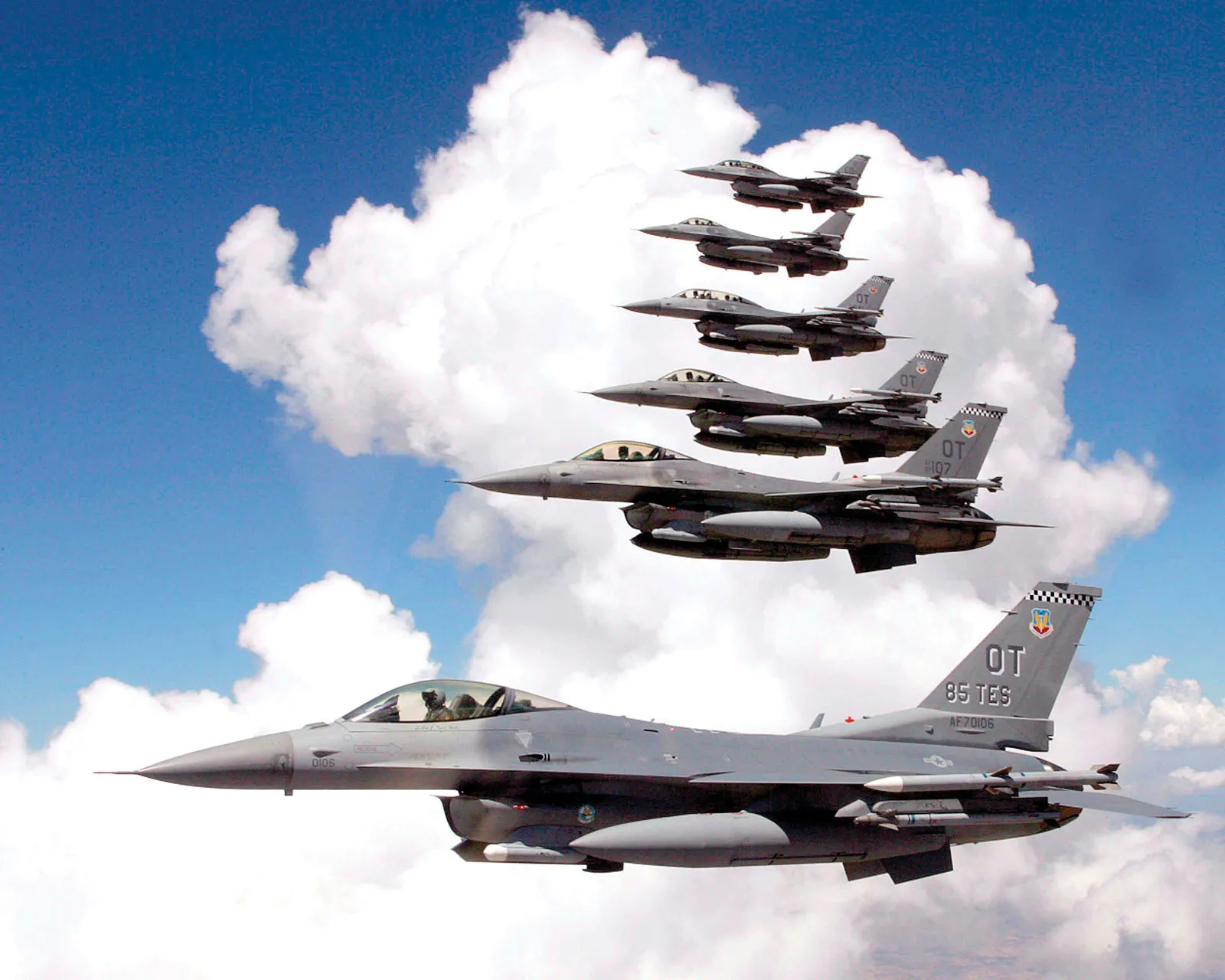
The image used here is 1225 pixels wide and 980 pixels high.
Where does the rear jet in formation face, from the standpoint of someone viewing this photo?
facing to the left of the viewer

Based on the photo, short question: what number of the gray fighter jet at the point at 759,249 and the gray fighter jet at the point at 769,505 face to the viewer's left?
2

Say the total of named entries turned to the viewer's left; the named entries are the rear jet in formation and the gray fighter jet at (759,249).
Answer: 2

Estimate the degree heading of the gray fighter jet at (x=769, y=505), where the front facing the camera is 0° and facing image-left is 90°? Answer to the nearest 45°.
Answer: approximately 90°

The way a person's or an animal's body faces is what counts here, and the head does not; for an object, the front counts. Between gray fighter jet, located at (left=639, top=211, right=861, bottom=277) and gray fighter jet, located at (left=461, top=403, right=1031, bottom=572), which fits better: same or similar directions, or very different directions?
same or similar directions

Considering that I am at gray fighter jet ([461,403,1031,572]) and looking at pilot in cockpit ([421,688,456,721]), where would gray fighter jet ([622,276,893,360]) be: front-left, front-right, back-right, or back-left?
back-right

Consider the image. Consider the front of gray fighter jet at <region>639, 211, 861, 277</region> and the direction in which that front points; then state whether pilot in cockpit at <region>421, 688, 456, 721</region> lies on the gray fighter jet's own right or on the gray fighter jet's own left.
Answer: on the gray fighter jet's own left

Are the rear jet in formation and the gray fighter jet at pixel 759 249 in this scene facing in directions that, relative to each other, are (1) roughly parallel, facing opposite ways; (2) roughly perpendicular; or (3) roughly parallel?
roughly parallel

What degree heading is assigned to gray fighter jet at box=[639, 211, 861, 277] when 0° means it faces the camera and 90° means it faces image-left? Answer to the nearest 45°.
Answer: approximately 90°

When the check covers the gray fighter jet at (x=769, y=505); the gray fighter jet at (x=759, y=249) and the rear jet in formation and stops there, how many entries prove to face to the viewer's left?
3
